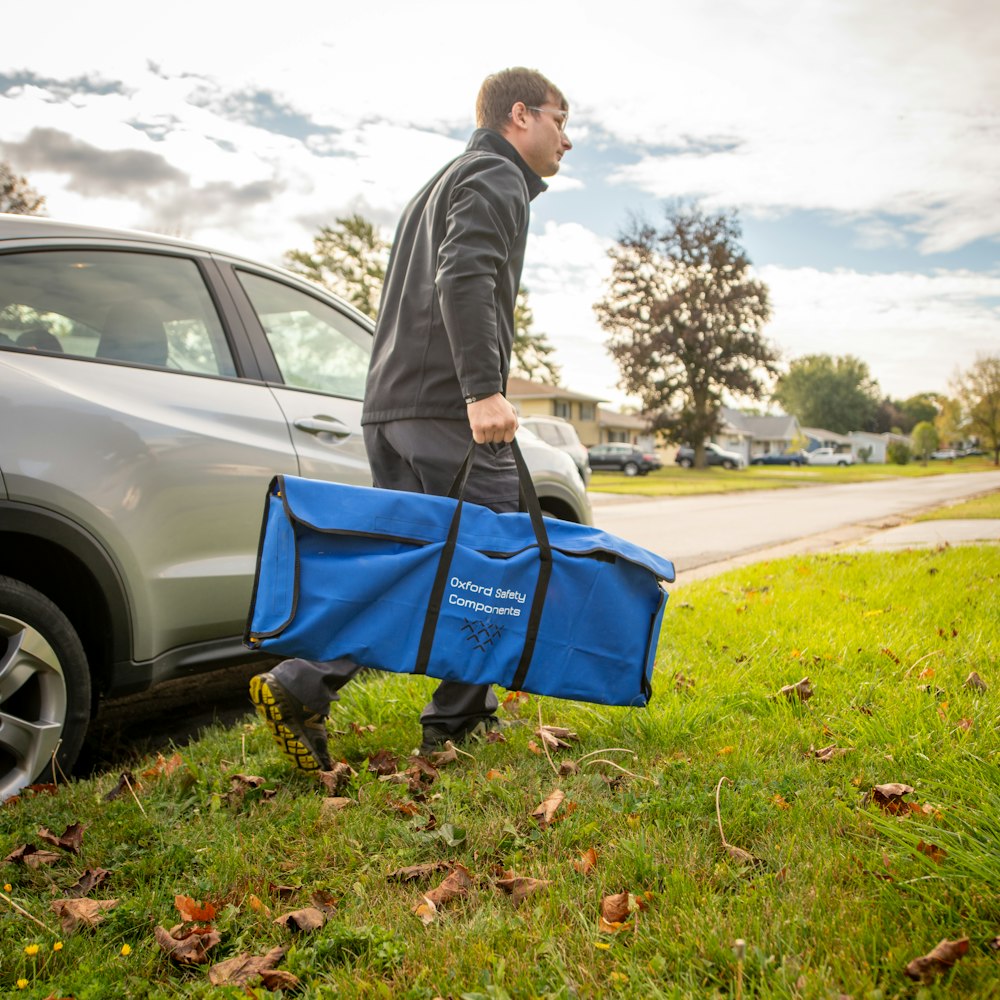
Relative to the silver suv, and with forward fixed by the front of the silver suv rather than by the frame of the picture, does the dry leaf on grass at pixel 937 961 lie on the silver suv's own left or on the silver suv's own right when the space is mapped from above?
on the silver suv's own right

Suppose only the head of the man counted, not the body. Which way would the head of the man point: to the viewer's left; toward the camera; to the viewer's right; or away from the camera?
to the viewer's right

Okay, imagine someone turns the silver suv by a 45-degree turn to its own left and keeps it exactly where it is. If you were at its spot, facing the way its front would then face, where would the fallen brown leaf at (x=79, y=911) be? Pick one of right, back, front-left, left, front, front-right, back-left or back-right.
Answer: back

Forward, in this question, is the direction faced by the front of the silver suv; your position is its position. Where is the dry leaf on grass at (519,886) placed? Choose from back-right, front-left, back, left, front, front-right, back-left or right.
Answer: right

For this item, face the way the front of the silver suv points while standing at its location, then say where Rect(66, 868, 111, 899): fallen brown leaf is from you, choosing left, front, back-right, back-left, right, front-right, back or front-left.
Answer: back-right

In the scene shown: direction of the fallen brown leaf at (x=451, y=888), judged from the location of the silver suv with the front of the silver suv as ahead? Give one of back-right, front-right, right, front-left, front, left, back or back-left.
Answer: right

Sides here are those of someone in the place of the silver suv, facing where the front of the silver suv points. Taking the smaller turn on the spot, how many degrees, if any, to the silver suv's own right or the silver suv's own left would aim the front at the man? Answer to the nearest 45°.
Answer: approximately 45° to the silver suv's own right

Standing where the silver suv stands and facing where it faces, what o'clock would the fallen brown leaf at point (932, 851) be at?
The fallen brown leaf is roughly at 3 o'clock from the silver suv.

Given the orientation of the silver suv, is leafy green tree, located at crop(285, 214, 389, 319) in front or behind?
in front

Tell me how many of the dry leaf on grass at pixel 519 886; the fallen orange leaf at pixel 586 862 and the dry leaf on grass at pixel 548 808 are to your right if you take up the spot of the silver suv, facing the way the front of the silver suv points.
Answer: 3

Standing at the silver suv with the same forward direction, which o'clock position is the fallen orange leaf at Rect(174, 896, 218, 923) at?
The fallen orange leaf is roughly at 4 o'clock from the silver suv.

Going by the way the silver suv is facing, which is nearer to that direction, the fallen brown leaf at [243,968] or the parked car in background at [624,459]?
the parked car in background

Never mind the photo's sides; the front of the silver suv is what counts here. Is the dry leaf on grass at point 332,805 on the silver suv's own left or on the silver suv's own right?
on the silver suv's own right

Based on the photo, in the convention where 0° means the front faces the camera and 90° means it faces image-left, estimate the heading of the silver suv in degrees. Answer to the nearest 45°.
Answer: approximately 225°

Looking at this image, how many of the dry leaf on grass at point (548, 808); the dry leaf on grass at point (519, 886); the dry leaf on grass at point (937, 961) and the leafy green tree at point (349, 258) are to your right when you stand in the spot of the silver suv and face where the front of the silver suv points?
3
